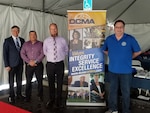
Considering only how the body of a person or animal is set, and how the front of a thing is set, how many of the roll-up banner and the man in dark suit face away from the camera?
0

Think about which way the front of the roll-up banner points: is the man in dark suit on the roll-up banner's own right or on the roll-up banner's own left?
on the roll-up banner's own right

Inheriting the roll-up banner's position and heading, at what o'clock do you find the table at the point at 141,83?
The table is roughly at 9 o'clock from the roll-up banner.

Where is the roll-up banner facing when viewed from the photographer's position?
facing the viewer
